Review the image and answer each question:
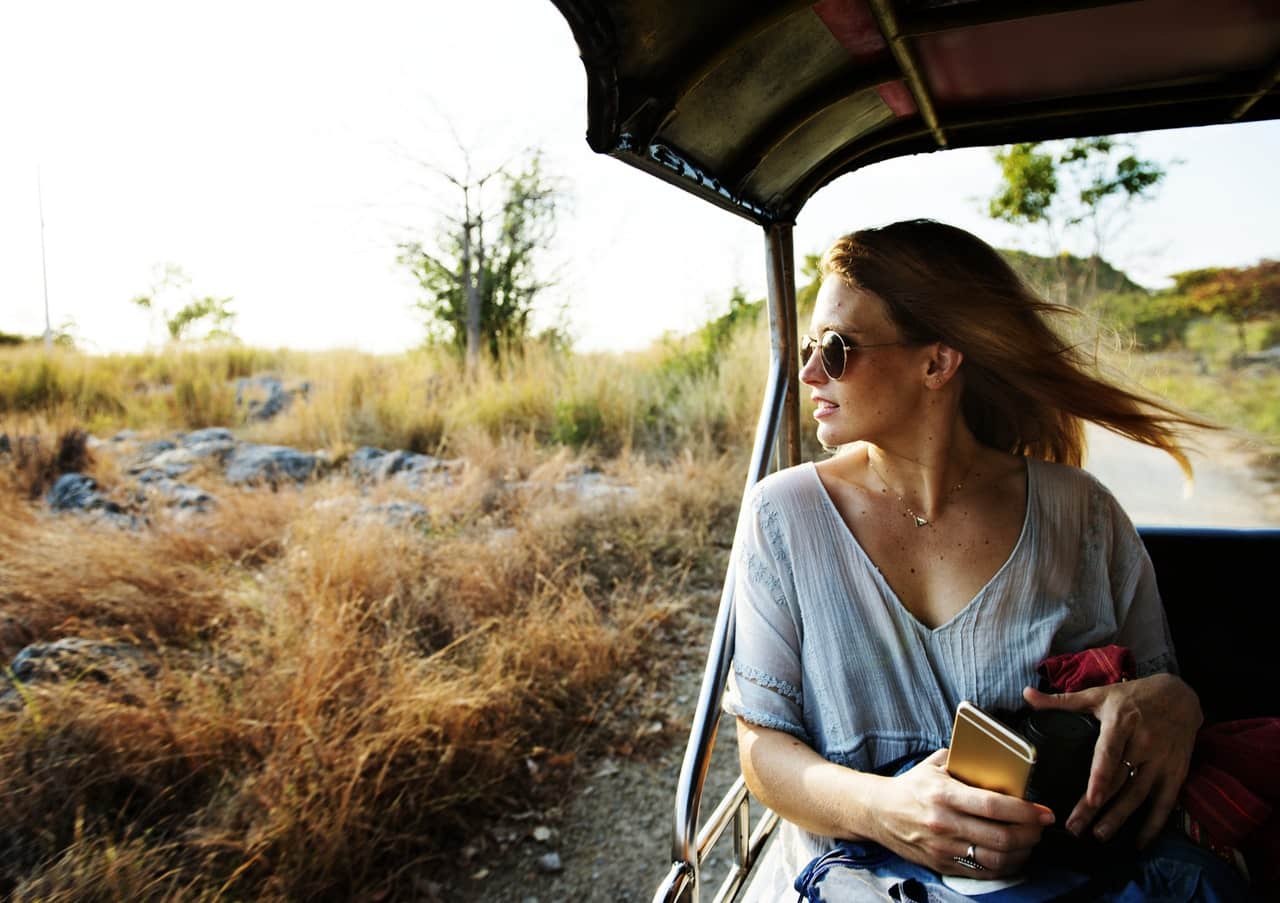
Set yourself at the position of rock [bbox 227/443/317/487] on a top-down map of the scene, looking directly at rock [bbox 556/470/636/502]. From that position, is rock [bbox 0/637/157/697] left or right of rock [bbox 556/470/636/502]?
right

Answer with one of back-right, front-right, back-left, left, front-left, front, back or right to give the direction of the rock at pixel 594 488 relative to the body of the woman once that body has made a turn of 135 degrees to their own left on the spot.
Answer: left

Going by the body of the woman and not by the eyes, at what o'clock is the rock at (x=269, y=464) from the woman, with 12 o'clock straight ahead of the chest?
The rock is roughly at 4 o'clock from the woman.

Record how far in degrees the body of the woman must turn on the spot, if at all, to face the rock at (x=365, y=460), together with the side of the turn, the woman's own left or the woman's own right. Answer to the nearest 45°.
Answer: approximately 135° to the woman's own right

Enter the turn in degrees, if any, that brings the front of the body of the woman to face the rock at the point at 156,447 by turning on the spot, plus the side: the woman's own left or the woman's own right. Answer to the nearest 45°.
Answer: approximately 135° to the woman's own right

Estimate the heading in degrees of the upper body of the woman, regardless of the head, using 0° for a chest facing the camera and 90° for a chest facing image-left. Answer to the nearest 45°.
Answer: approximately 0°

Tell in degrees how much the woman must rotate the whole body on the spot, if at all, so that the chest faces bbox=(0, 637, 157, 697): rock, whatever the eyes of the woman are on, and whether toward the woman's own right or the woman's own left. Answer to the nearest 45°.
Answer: approximately 90° to the woman's own right

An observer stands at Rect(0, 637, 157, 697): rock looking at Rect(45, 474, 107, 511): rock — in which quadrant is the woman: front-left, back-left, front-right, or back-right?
back-right

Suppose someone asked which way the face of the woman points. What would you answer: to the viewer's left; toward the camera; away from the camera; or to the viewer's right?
to the viewer's left

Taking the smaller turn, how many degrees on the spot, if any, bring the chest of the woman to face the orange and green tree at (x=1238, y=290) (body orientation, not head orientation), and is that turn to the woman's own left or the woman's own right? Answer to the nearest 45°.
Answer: approximately 180°

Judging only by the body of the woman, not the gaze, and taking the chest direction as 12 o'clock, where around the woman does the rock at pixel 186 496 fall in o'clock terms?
The rock is roughly at 4 o'clock from the woman.

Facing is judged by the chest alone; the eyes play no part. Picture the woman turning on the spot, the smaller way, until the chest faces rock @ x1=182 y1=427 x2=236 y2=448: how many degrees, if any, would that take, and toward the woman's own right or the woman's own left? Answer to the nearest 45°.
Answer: approximately 135° to the woman's own right

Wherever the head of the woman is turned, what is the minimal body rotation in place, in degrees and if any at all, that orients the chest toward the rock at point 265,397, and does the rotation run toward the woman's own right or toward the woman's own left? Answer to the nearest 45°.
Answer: approximately 135° to the woman's own right
